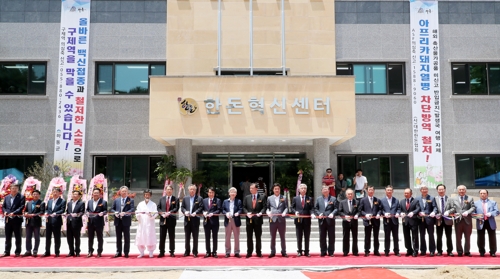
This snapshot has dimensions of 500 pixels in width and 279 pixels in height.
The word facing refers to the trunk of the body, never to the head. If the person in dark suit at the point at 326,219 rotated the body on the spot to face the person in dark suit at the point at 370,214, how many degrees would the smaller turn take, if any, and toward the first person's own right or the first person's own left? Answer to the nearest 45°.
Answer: approximately 90° to the first person's own left

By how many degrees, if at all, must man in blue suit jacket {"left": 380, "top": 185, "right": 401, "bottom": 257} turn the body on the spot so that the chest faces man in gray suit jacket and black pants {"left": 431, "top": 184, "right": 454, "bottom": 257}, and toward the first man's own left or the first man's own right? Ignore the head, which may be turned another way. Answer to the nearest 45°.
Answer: approximately 90° to the first man's own left

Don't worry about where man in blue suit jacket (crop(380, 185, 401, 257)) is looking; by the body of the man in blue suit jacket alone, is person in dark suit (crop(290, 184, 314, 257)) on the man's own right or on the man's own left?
on the man's own right

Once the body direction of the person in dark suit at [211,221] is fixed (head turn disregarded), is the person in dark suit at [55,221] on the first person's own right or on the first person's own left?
on the first person's own right

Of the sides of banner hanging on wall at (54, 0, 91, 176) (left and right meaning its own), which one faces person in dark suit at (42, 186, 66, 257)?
front

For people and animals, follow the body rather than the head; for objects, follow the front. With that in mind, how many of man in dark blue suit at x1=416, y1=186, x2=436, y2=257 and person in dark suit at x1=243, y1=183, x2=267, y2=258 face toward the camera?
2

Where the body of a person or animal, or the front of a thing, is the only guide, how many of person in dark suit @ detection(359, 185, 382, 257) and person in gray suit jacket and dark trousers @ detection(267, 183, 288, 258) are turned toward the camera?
2

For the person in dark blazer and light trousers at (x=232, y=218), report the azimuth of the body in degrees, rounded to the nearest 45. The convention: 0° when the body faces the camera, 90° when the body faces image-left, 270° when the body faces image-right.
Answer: approximately 0°

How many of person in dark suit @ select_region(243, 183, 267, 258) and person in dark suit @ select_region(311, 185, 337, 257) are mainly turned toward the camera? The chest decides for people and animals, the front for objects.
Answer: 2
